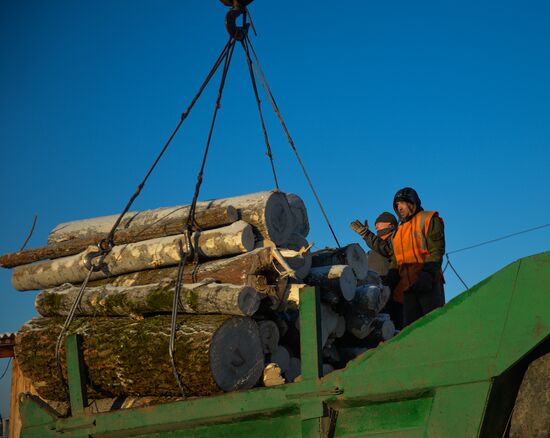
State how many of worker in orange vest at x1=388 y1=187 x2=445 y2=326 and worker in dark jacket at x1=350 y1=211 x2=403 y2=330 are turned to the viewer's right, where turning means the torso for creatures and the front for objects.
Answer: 0

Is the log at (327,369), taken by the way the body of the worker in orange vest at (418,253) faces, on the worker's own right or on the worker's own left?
on the worker's own right

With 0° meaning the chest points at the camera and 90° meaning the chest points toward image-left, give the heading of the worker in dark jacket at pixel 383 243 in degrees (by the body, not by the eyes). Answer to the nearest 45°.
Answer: approximately 45°

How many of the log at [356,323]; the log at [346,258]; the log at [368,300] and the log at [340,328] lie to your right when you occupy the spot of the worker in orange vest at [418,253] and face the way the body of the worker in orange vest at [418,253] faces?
4

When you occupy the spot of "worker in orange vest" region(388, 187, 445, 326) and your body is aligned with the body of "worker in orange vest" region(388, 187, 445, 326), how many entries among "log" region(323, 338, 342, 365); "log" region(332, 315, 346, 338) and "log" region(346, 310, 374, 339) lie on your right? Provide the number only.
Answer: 3

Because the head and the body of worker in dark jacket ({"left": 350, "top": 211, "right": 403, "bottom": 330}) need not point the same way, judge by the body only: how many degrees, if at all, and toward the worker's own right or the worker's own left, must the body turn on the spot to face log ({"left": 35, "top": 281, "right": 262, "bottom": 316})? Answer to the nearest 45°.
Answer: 0° — they already face it

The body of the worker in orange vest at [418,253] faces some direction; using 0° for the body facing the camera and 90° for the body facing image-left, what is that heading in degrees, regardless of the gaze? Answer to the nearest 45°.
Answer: approximately 45°

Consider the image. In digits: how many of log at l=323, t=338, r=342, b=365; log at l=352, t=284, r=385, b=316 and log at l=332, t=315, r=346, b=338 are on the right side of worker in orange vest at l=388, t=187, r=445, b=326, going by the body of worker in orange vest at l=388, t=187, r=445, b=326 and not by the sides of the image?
3

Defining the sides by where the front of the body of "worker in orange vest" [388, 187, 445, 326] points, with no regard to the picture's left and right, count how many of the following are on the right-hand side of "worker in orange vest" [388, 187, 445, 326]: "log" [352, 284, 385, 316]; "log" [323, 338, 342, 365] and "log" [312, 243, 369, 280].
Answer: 3

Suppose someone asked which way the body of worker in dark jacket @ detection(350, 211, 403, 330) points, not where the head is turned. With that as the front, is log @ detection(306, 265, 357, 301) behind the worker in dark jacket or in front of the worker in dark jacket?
in front

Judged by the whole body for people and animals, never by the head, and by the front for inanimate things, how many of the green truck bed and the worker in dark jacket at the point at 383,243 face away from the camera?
0
